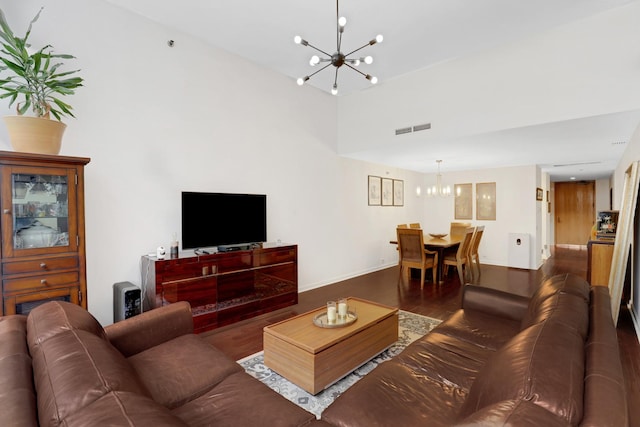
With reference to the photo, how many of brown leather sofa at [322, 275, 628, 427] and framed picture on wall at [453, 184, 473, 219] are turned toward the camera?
1

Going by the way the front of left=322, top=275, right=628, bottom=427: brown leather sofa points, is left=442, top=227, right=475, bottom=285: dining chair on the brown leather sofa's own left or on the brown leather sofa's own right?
on the brown leather sofa's own right

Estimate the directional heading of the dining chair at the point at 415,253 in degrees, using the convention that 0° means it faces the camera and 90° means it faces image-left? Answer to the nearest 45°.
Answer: approximately 225°

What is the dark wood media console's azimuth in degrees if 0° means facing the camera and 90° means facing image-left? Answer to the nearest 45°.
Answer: approximately 315°

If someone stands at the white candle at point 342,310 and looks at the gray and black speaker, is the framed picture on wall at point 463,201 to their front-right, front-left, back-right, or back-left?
back-right

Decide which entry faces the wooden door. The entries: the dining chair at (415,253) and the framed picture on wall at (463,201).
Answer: the dining chair

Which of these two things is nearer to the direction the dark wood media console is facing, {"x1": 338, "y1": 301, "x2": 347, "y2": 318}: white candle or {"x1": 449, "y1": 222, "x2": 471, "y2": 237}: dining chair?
the white candle

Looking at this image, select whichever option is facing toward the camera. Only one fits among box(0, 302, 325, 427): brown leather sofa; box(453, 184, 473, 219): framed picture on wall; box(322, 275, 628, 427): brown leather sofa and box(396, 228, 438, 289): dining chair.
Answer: the framed picture on wall

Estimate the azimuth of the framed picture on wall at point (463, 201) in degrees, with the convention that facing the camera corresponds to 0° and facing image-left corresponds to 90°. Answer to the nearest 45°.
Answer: approximately 0°

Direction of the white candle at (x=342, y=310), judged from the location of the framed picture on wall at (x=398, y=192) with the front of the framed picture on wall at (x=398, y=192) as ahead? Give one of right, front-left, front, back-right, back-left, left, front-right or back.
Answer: front-right

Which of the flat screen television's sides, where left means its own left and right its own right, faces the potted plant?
right

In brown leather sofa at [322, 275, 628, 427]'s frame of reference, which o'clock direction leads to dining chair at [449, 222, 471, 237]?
The dining chair is roughly at 3 o'clock from the brown leather sofa.

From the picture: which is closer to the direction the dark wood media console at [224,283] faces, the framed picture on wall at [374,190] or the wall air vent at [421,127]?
the wall air vent
